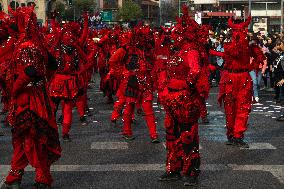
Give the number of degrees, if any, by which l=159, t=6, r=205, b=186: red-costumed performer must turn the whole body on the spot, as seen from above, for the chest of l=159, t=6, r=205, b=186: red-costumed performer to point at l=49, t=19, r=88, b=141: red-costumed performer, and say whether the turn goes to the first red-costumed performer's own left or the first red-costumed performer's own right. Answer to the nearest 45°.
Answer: approximately 90° to the first red-costumed performer's own right

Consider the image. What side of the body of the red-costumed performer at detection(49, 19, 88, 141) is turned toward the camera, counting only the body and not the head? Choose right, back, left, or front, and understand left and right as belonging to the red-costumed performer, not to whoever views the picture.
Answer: front

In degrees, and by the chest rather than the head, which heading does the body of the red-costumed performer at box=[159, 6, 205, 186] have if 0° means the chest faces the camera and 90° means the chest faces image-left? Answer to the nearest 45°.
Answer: approximately 45°

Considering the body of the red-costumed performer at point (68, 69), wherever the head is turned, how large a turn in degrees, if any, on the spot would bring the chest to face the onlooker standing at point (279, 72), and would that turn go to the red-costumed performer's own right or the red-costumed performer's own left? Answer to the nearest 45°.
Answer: approximately 135° to the red-costumed performer's own left

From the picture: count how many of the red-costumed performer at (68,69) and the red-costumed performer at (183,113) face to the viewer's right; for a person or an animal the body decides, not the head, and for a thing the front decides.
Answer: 0

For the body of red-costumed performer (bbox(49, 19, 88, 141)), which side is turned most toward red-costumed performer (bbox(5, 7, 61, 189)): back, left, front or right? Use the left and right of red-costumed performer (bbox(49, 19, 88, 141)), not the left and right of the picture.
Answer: front

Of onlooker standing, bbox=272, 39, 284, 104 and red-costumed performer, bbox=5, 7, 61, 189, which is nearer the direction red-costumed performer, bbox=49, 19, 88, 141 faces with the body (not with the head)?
the red-costumed performer
